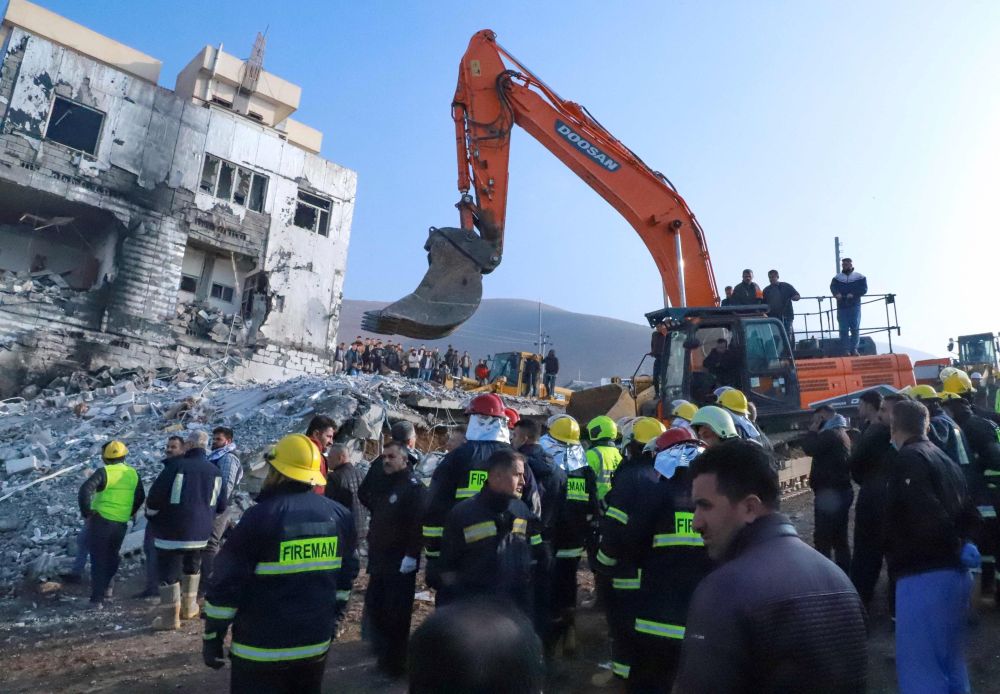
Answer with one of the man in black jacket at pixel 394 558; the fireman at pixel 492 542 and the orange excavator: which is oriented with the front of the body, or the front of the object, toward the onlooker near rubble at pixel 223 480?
the orange excavator

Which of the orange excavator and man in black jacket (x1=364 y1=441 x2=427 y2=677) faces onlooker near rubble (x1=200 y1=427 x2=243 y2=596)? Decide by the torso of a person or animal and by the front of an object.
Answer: the orange excavator

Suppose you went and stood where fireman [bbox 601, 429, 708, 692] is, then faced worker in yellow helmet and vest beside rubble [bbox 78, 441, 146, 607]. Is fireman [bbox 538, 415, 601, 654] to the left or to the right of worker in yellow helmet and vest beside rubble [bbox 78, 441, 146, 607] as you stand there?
right

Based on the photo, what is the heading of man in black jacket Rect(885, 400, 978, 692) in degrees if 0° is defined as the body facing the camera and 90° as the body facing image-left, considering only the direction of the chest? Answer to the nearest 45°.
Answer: approximately 135°

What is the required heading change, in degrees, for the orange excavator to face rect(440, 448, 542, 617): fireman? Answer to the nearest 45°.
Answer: approximately 45° to its left

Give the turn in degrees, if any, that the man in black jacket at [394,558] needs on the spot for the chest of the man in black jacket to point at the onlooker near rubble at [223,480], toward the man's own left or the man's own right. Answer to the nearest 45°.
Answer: approximately 90° to the man's own right

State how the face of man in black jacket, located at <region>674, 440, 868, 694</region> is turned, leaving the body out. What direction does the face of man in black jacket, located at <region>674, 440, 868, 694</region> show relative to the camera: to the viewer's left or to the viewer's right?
to the viewer's left

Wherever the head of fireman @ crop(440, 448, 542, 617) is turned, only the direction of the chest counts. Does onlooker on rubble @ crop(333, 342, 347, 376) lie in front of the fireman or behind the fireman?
behind
